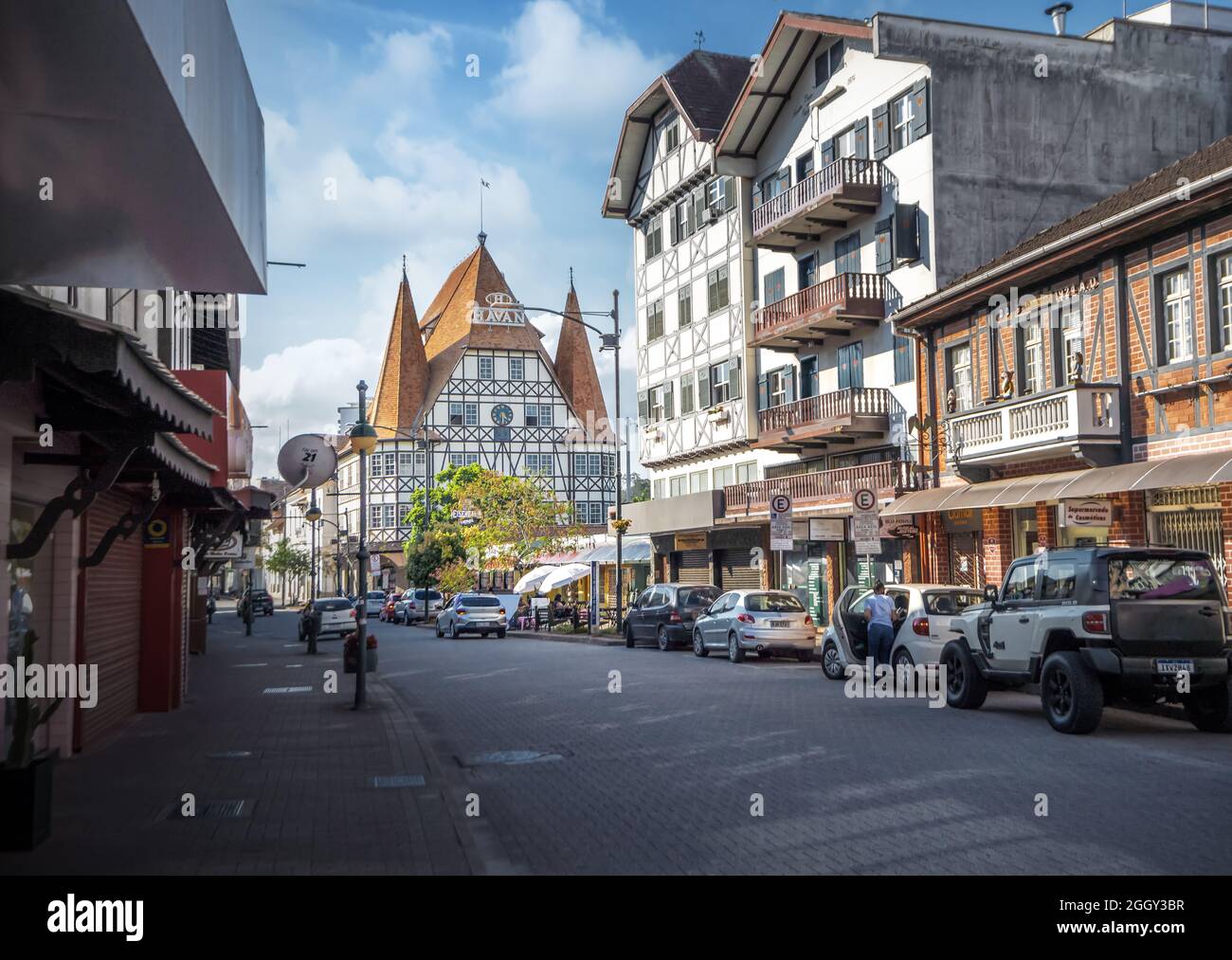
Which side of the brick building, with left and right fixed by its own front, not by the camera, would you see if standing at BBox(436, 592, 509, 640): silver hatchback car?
right

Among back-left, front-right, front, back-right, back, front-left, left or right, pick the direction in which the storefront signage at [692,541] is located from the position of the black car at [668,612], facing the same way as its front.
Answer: front-right

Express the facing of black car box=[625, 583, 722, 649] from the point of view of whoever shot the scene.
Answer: facing away from the viewer and to the left of the viewer

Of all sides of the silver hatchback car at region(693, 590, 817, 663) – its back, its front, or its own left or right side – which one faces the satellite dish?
left

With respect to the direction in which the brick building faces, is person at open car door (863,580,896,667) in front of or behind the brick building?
in front

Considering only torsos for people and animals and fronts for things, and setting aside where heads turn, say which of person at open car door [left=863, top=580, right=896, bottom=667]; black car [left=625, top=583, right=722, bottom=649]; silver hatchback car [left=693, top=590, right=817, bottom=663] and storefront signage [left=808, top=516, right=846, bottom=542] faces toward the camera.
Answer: the storefront signage

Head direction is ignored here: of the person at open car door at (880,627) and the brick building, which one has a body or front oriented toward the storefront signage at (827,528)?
the person at open car door

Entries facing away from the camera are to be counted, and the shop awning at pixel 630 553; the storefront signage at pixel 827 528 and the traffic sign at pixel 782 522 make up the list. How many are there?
0

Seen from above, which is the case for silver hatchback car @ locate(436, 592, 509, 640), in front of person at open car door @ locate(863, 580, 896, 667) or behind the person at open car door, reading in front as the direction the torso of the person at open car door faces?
in front

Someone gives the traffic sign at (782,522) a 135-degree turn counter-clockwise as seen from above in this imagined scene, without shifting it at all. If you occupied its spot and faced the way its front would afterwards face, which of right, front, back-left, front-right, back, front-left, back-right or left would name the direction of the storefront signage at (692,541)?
front-left

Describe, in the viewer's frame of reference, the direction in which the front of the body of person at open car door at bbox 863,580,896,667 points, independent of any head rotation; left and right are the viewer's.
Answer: facing away from the viewer

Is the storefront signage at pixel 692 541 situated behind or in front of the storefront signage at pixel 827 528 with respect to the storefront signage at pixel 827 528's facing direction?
behind

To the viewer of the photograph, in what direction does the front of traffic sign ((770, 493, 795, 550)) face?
facing the viewer

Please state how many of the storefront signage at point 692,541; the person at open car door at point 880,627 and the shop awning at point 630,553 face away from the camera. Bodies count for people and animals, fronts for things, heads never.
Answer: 1

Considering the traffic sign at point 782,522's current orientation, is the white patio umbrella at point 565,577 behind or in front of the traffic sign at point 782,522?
behind

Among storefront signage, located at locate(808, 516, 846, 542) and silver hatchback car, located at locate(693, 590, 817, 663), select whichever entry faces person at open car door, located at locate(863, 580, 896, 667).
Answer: the storefront signage

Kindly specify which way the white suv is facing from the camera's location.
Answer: facing away from the viewer and to the left of the viewer
